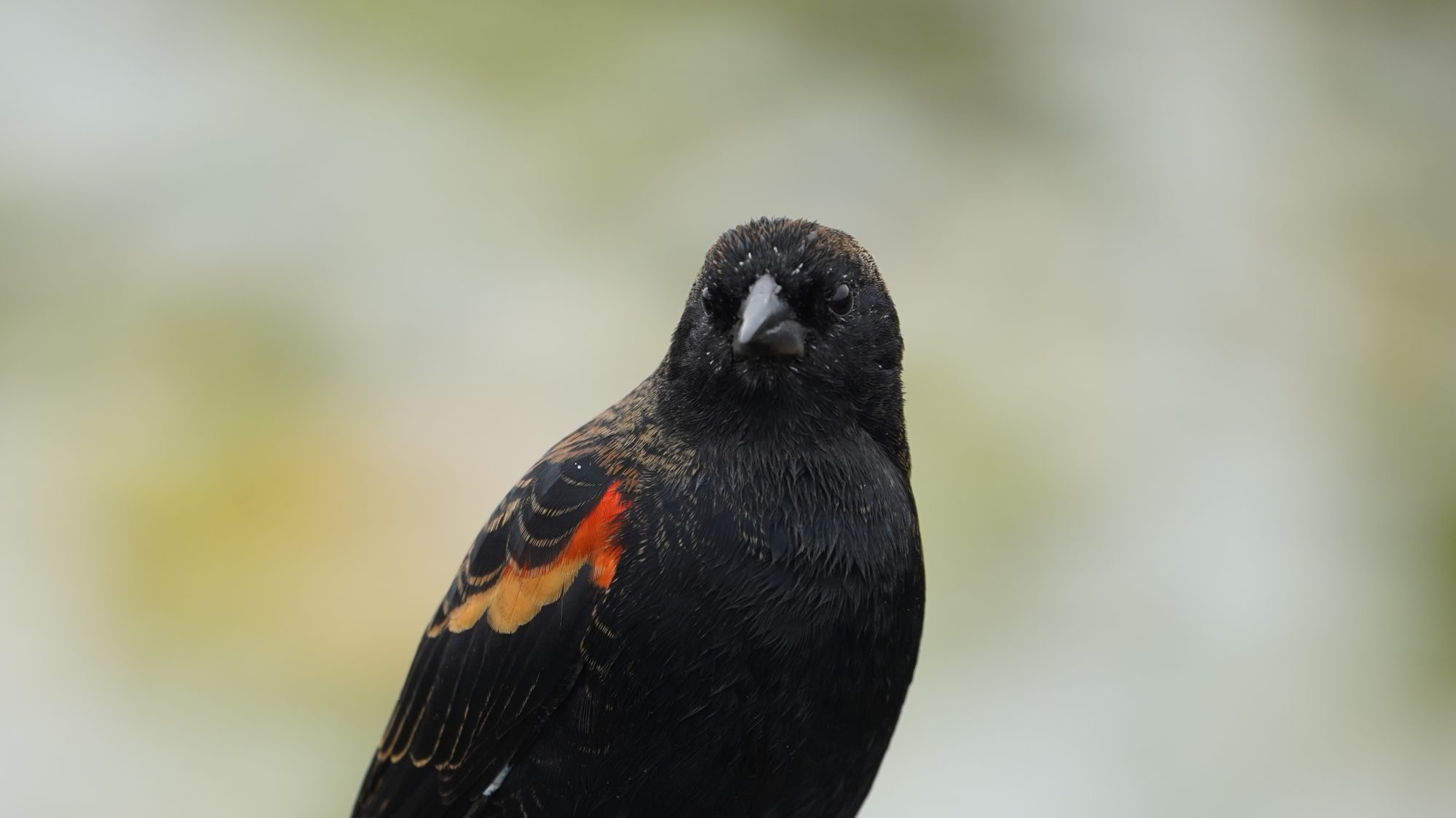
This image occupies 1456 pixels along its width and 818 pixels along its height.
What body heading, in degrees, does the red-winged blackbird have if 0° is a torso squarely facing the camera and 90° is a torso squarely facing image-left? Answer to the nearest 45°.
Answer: approximately 315°
